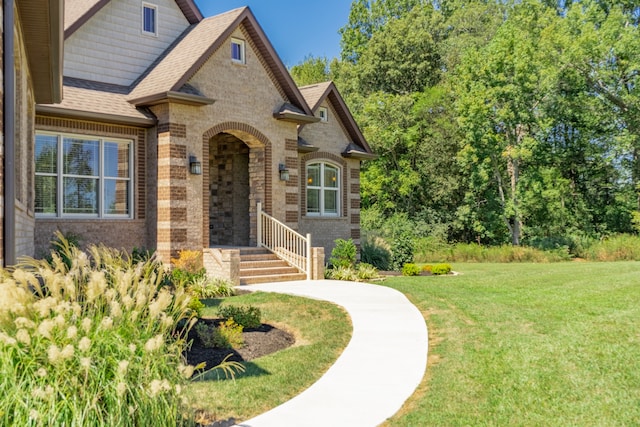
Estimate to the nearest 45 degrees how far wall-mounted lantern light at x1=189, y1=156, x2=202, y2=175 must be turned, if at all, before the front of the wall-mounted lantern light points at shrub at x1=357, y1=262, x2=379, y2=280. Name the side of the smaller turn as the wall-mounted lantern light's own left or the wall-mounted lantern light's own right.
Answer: approximately 45° to the wall-mounted lantern light's own left

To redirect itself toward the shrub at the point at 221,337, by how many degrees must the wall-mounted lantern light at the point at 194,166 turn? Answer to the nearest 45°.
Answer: approximately 45° to its right

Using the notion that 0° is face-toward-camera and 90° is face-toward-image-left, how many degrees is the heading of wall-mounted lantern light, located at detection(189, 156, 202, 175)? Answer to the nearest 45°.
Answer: approximately 315°

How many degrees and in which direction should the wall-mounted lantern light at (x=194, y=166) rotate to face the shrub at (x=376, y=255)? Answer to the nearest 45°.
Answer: approximately 90° to its left

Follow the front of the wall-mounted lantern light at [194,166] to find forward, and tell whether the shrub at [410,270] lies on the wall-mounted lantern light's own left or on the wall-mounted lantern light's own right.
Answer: on the wall-mounted lantern light's own left

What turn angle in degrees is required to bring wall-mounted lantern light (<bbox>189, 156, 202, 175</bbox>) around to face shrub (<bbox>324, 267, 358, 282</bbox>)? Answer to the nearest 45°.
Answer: approximately 45° to its left

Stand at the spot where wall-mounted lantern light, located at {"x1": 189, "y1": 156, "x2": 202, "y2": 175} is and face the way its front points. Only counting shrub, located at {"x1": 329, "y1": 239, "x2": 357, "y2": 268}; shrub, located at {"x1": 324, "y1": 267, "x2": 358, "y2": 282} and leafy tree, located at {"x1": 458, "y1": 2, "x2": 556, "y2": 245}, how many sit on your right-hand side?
0

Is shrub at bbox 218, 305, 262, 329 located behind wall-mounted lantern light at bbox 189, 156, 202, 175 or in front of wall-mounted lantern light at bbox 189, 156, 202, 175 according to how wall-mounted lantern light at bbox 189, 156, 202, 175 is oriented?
in front

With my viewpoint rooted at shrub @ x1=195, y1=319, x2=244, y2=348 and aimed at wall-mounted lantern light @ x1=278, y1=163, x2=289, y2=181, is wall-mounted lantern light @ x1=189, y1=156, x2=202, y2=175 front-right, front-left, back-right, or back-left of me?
front-left

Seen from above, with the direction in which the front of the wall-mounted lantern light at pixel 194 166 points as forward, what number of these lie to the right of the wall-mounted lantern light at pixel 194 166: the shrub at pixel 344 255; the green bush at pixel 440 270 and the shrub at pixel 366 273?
0

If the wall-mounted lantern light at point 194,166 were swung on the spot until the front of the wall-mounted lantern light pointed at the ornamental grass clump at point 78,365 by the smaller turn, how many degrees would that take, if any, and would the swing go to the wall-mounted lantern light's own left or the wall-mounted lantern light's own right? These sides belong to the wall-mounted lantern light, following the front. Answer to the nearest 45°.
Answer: approximately 45° to the wall-mounted lantern light's own right

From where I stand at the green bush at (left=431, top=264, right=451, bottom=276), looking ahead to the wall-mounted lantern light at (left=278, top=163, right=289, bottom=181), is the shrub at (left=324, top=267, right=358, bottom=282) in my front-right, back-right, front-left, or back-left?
front-left

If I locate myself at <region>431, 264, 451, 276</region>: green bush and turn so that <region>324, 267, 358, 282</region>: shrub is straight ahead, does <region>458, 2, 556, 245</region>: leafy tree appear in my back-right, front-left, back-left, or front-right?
back-right
